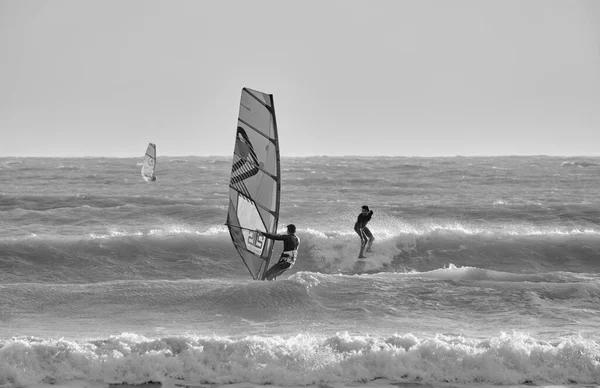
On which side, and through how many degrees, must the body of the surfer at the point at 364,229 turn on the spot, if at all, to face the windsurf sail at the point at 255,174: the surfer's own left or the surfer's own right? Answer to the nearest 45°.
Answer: approximately 45° to the surfer's own right

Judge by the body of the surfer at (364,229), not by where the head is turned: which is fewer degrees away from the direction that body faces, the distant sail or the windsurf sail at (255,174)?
the windsurf sail
